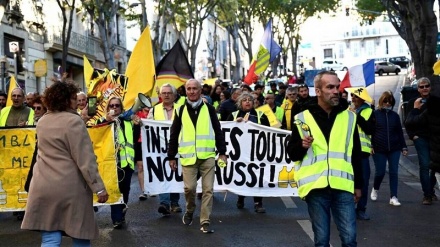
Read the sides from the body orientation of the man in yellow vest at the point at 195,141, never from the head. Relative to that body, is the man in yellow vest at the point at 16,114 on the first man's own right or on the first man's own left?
on the first man's own right

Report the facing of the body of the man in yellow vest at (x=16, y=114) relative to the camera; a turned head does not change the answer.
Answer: toward the camera

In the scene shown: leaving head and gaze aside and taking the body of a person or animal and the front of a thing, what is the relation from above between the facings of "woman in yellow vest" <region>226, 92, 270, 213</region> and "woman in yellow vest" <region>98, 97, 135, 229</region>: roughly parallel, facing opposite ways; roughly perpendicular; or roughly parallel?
roughly parallel

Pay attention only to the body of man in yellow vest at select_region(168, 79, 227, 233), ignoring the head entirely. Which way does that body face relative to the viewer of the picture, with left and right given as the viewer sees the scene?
facing the viewer

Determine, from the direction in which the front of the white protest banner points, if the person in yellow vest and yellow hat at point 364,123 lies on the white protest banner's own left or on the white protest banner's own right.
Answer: on the white protest banner's own left

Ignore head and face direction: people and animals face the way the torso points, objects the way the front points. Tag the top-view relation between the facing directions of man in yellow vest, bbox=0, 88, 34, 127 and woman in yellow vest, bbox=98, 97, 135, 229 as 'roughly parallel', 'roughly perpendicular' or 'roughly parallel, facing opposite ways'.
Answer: roughly parallel

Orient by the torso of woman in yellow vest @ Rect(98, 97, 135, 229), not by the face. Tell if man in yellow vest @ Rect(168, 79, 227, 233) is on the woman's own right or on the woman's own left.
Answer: on the woman's own left

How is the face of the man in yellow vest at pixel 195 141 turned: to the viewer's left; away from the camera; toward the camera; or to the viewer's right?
toward the camera

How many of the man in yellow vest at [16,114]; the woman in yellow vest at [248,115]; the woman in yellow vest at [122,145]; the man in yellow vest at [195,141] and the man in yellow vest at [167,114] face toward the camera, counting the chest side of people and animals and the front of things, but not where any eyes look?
5

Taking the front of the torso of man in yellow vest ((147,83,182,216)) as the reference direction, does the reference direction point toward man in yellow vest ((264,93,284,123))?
no

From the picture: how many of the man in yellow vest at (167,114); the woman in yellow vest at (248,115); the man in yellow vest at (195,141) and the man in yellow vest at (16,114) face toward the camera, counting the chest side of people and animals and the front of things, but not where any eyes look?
4

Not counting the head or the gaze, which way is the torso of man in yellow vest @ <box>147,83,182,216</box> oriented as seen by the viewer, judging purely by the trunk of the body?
toward the camera

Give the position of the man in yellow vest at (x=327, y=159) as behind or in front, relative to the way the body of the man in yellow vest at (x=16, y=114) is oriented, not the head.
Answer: in front

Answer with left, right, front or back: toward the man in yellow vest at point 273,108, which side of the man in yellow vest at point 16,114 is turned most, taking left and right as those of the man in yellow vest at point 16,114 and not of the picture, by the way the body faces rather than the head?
left

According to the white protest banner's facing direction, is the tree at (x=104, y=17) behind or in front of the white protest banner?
behind

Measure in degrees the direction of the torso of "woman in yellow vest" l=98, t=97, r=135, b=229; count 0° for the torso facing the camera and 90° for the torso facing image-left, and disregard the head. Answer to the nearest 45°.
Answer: approximately 0°

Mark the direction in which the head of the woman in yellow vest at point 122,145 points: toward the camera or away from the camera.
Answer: toward the camera
